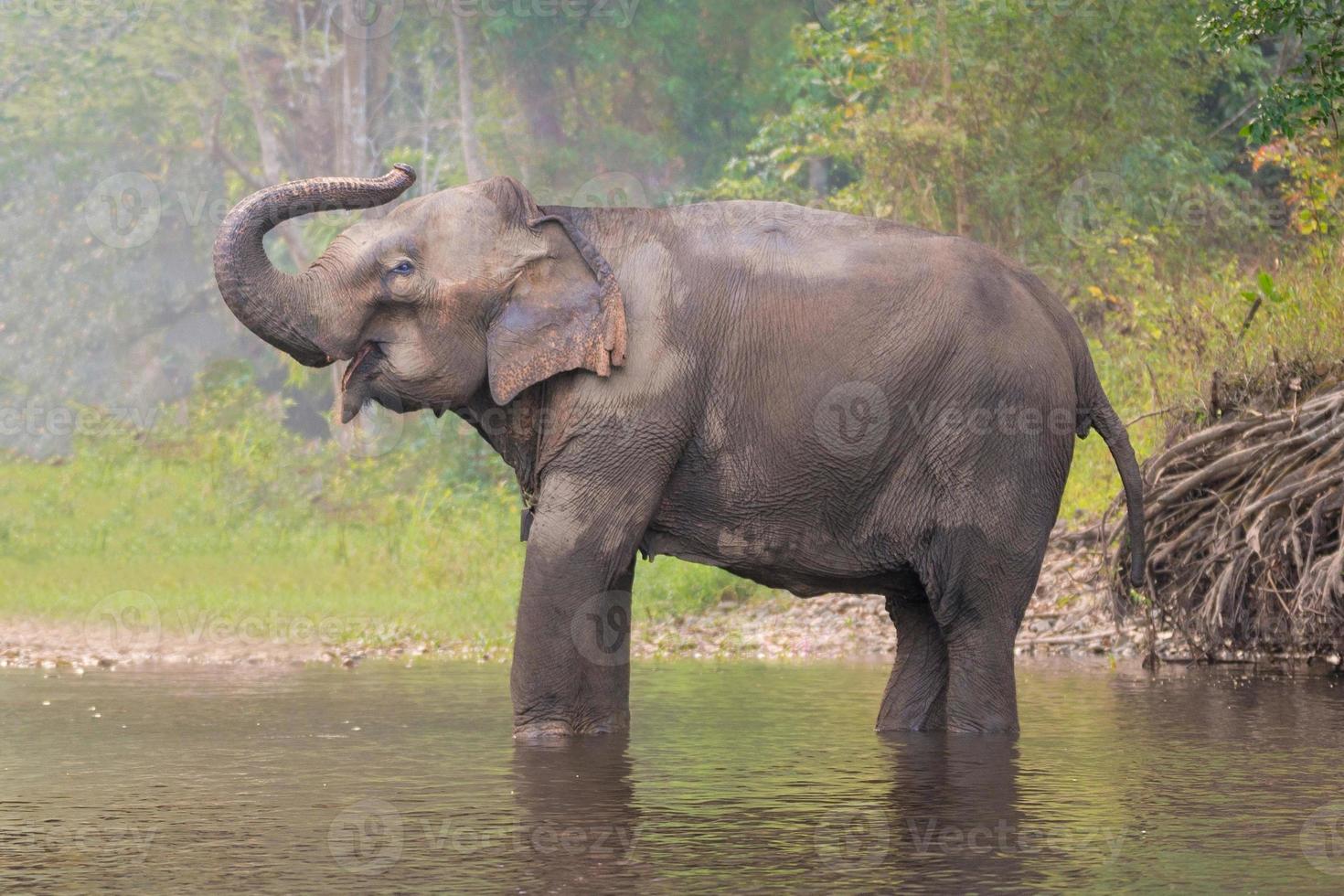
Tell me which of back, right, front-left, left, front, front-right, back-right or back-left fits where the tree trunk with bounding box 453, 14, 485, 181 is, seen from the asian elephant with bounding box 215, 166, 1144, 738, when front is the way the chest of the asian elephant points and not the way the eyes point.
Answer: right

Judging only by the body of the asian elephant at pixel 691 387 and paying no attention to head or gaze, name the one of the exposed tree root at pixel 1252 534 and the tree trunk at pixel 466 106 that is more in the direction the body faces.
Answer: the tree trunk

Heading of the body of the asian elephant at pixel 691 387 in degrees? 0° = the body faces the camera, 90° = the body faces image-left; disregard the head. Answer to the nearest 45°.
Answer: approximately 90°

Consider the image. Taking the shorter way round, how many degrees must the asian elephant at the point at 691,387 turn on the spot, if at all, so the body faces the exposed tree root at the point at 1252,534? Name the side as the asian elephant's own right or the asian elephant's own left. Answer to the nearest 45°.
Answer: approximately 135° to the asian elephant's own right
